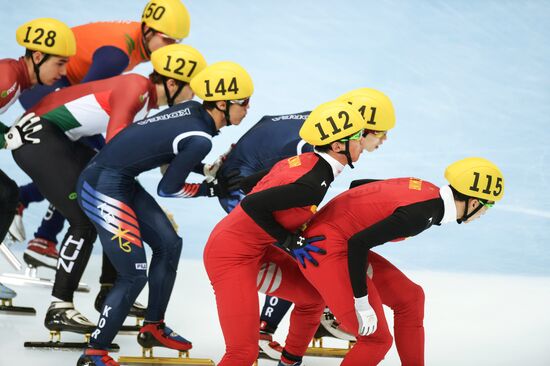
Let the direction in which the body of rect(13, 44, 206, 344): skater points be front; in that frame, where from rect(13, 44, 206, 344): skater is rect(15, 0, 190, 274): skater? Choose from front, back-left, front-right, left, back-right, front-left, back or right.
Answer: left

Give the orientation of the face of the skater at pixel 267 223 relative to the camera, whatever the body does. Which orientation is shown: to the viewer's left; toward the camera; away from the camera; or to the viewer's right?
to the viewer's right

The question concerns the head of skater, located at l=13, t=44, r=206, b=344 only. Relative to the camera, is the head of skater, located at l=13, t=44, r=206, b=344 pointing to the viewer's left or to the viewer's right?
to the viewer's right

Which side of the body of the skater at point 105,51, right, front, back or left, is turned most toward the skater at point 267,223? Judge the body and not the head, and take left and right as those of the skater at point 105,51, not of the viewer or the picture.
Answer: right

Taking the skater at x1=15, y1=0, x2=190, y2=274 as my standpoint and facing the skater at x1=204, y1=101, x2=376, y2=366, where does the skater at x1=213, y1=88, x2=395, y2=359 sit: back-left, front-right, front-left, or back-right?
front-left

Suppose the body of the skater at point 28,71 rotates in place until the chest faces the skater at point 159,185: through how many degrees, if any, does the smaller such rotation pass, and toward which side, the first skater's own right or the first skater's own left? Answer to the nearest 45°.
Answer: approximately 45° to the first skater's own right

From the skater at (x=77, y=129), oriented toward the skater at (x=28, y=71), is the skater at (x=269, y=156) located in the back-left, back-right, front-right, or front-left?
back-right

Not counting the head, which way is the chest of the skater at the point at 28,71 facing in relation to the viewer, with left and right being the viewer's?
facing to the right of the viewer

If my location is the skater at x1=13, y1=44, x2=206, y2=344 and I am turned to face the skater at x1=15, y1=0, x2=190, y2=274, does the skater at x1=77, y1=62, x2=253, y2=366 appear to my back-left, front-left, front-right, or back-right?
back-right

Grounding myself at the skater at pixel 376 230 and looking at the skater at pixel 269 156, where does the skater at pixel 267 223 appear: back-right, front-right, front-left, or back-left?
front-left

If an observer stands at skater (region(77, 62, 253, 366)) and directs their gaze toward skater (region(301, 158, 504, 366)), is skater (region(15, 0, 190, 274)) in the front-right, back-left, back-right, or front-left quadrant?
back-left

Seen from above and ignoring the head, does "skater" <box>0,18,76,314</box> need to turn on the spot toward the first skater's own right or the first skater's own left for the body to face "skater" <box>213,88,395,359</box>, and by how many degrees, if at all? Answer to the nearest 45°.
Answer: approximately 45° to the first skater's own right

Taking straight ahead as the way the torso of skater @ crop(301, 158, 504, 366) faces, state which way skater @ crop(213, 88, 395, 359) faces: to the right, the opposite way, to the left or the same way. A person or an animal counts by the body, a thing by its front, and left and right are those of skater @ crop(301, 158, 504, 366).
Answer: the same way

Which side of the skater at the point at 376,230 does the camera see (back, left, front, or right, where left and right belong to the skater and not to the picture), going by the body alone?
right

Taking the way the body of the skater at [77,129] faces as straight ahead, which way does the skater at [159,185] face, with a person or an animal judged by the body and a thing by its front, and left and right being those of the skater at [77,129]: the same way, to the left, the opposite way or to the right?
the same way

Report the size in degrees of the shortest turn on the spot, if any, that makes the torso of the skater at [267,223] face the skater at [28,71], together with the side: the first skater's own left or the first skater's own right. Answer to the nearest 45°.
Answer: approximately 135° to the first skater's own left

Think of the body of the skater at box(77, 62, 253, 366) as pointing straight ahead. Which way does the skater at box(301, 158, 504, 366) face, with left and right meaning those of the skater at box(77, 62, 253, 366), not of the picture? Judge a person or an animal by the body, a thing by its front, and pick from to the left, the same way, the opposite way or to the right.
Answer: the same way

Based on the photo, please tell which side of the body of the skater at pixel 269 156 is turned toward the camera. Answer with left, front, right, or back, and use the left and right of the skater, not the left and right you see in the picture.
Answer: right

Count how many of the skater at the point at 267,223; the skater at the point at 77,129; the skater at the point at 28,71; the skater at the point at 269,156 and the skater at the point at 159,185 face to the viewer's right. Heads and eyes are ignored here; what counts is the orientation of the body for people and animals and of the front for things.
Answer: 5

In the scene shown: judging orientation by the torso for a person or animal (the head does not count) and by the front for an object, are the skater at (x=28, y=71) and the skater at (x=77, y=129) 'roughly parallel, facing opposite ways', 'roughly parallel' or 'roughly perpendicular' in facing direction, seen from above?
roughly parallel

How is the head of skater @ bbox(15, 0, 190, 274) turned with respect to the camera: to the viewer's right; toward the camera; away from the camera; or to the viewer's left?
to the viewer's right

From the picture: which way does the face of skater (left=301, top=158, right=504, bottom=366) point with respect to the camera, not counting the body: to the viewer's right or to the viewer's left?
to the viewer's right

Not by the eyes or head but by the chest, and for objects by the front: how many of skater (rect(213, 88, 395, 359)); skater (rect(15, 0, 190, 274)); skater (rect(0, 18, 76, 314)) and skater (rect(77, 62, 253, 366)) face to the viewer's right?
4

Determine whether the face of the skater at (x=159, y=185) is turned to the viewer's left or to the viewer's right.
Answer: to the viewer's right

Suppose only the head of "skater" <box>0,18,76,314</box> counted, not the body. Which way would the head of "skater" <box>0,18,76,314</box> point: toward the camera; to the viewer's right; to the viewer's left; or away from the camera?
to the viewer's right
